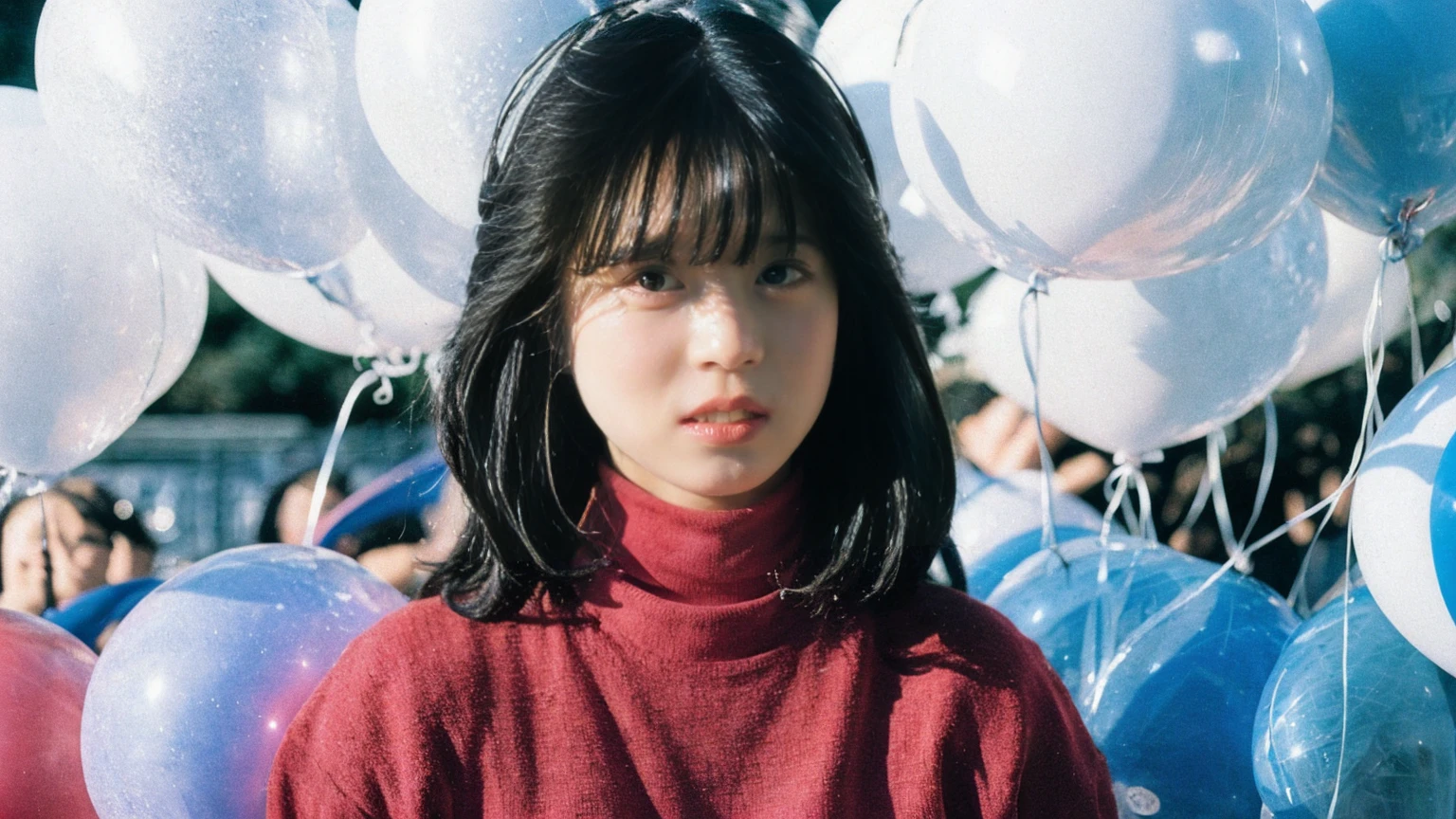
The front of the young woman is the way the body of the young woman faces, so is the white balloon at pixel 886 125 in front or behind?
behind

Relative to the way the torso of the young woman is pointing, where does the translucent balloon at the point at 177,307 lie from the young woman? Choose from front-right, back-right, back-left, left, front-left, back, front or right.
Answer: back-right

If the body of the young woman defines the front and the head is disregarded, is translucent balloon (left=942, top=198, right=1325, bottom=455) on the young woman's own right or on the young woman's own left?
on the young woman's own left

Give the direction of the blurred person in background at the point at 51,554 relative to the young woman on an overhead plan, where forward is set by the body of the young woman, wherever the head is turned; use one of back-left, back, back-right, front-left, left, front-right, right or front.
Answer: back-right

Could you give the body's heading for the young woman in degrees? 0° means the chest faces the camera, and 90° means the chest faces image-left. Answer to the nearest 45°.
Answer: approximately 0°

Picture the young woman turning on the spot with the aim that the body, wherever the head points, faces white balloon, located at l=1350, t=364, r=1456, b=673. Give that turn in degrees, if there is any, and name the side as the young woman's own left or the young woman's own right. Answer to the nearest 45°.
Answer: approximately 90° to the young woman's own left

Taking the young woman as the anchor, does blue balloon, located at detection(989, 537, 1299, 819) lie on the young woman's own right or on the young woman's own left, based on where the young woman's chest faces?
on the young woman's own left

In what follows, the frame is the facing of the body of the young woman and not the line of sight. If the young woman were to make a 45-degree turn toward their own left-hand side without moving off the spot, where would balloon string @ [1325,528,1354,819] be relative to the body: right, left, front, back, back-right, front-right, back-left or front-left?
front-left
